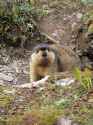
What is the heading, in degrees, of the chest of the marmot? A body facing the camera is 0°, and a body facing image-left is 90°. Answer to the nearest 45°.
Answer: approximately 45°

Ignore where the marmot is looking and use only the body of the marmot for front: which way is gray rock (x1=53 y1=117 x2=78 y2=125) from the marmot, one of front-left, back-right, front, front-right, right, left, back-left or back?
front-left

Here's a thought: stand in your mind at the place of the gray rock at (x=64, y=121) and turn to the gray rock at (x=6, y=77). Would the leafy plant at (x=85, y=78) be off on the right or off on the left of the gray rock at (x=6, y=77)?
right

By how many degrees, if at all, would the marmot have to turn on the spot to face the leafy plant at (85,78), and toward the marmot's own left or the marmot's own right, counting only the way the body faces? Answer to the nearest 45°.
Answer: approximately 45° to the marmot's own left

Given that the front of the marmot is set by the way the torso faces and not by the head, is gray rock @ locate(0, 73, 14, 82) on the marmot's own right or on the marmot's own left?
on the marmot's own right
